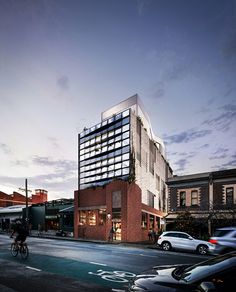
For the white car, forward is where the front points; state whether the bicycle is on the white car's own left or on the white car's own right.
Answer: on the white car's own right

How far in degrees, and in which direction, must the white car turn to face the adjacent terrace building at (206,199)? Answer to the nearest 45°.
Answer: approximately 90° to its left

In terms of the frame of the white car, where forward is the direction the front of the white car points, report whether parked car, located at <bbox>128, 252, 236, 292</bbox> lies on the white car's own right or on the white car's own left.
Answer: on the white car's own right

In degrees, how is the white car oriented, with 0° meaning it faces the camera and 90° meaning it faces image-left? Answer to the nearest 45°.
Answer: approximately 270°
